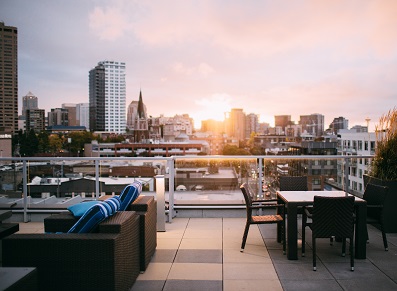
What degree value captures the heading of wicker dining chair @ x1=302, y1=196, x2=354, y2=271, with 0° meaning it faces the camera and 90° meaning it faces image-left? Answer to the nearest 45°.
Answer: approximately 180°

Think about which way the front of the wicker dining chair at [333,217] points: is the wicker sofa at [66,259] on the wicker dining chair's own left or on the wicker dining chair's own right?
on the wicker dining chair's own left

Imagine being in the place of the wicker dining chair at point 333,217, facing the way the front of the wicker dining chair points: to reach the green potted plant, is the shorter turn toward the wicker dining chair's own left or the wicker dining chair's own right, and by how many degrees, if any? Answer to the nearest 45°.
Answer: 0° — it already faces it

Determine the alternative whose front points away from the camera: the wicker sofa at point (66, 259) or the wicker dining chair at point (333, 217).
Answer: the wicker dining chair

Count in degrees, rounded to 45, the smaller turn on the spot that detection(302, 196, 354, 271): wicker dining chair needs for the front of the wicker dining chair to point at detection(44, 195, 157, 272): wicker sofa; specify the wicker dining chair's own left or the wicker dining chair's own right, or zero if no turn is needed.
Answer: approximately 90° to the wicker dining chair's own left

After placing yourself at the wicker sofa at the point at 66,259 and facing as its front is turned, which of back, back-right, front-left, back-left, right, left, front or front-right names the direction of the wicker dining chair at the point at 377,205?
back

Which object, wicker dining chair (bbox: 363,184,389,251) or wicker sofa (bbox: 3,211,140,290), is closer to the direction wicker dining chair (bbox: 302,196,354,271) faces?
the wicker dining chair
